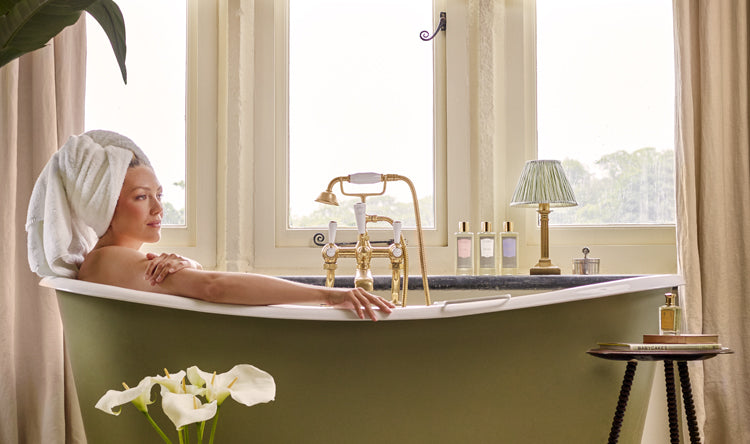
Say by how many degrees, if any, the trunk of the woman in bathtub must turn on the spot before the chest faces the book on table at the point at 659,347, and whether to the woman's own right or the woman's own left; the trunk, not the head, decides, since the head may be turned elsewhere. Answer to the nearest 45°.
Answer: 0° — they already face it

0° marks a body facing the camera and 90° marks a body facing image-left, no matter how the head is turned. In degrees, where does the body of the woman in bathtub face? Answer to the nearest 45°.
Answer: approximately 270°

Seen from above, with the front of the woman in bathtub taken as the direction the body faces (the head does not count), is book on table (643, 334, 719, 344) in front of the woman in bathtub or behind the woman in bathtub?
in front

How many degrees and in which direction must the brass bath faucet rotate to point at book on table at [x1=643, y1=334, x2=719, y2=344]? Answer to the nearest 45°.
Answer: approximately 45° to its left

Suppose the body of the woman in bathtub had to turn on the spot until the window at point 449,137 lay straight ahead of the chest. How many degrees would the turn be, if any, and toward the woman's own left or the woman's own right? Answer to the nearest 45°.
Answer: approximately 45° to the woman's own left

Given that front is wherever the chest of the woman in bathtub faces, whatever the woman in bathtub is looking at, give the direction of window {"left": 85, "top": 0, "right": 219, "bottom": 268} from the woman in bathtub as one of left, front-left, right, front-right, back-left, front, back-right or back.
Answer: left

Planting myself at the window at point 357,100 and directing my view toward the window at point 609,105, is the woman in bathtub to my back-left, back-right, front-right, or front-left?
back-right

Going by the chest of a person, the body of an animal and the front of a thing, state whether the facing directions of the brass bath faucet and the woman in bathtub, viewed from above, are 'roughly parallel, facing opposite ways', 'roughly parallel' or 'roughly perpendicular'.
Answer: roughly perpendicular

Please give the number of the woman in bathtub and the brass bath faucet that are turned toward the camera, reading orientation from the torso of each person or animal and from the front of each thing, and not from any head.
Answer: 1

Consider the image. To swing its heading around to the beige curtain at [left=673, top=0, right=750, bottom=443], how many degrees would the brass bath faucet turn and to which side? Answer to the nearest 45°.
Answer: approximately 90° to its left

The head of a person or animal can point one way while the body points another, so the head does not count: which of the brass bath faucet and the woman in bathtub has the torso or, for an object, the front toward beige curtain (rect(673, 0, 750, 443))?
the woman in bathtub

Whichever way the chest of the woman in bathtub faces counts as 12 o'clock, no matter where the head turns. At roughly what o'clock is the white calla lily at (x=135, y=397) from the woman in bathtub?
The white calla lily is roughly at 3 o'clock from the woman in bathtub.

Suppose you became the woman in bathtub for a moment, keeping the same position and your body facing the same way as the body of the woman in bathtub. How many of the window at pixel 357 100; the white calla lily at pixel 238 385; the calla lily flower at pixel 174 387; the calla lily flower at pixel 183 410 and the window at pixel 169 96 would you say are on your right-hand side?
3

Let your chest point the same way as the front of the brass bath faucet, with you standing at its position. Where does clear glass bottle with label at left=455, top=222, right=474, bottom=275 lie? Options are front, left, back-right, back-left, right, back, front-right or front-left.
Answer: back-left

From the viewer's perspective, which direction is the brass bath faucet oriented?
toward the camera

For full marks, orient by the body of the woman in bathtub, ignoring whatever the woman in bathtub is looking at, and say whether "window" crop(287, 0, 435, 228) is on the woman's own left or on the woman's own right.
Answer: on the woman's own left

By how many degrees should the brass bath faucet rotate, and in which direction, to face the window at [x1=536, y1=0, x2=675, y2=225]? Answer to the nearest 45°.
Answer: approximately 135° to its left
